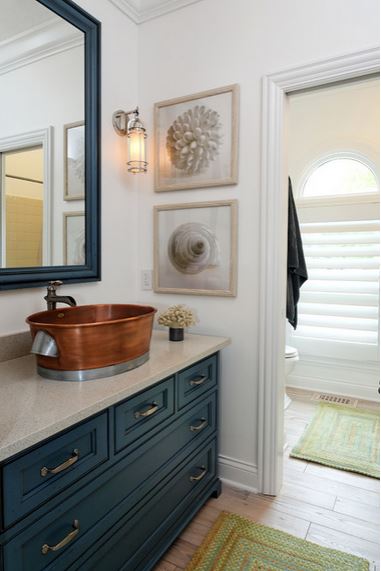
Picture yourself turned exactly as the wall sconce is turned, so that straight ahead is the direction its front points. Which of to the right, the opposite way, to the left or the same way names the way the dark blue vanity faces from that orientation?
the same way

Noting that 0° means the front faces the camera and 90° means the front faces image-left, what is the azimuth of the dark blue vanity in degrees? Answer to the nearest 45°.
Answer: approximately 315°

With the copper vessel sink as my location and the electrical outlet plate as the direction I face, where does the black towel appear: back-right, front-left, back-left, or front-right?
front-right

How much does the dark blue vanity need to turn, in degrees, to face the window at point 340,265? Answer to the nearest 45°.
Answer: approximately 90° to its left

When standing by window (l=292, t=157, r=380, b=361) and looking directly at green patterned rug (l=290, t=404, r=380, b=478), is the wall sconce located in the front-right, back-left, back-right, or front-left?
front-right

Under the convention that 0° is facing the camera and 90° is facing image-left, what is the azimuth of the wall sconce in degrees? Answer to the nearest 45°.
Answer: approximately 315°

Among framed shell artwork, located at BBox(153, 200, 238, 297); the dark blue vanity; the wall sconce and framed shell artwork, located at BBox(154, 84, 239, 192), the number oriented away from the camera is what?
0

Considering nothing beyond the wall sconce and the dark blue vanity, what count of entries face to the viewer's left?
0

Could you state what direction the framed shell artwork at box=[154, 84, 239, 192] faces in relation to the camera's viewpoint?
facing the viewer and to the left of the viewer

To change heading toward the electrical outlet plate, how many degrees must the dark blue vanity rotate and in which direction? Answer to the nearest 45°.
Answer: approximately 135° to its left

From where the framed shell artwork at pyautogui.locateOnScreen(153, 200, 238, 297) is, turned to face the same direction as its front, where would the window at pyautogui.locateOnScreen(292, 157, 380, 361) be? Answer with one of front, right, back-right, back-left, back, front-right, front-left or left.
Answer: back
